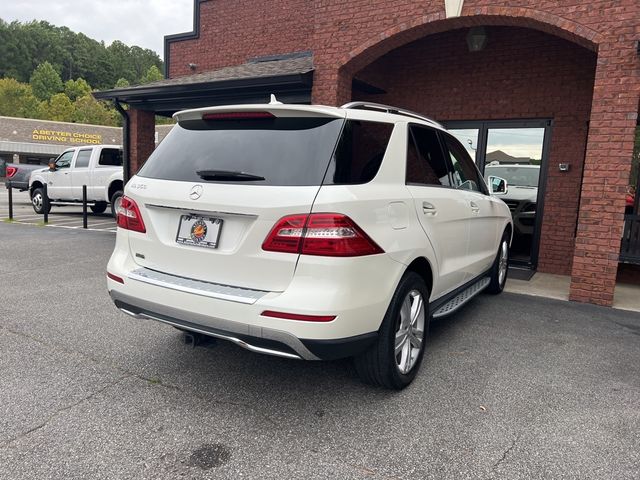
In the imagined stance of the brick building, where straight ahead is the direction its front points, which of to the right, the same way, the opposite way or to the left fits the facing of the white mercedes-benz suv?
the opposite way

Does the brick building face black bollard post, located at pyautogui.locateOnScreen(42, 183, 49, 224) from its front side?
no

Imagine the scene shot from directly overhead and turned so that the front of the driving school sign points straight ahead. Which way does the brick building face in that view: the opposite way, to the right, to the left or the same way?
to the right

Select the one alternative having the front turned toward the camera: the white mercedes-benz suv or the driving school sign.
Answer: the driving school sign

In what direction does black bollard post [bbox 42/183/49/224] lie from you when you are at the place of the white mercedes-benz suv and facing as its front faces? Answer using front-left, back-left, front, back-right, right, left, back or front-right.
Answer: left

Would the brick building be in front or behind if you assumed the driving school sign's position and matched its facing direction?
in front

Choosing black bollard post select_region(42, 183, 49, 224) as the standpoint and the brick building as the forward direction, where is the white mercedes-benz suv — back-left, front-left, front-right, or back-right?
front-right

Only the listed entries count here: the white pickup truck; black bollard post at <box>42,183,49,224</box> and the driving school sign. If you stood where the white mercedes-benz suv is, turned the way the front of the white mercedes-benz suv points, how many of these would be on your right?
0

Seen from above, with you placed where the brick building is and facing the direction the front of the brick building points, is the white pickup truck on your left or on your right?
on your right

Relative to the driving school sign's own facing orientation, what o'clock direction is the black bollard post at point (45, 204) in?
The black bollard post is roughly at 12 o'clock from the driving school sign.

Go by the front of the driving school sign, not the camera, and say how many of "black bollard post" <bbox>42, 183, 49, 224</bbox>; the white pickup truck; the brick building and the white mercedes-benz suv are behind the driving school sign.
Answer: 0

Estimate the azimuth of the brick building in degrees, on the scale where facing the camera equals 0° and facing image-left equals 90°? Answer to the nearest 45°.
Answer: approximately 45°

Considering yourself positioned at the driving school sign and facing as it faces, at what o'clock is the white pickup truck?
The white pickup truck is roughly at 12 o'clock from the driving school sign.

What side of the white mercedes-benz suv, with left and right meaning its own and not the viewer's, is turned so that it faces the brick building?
front

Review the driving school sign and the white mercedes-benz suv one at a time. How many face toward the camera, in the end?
1

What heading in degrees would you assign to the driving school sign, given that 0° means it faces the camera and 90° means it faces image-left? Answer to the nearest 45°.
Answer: approximately 0°
